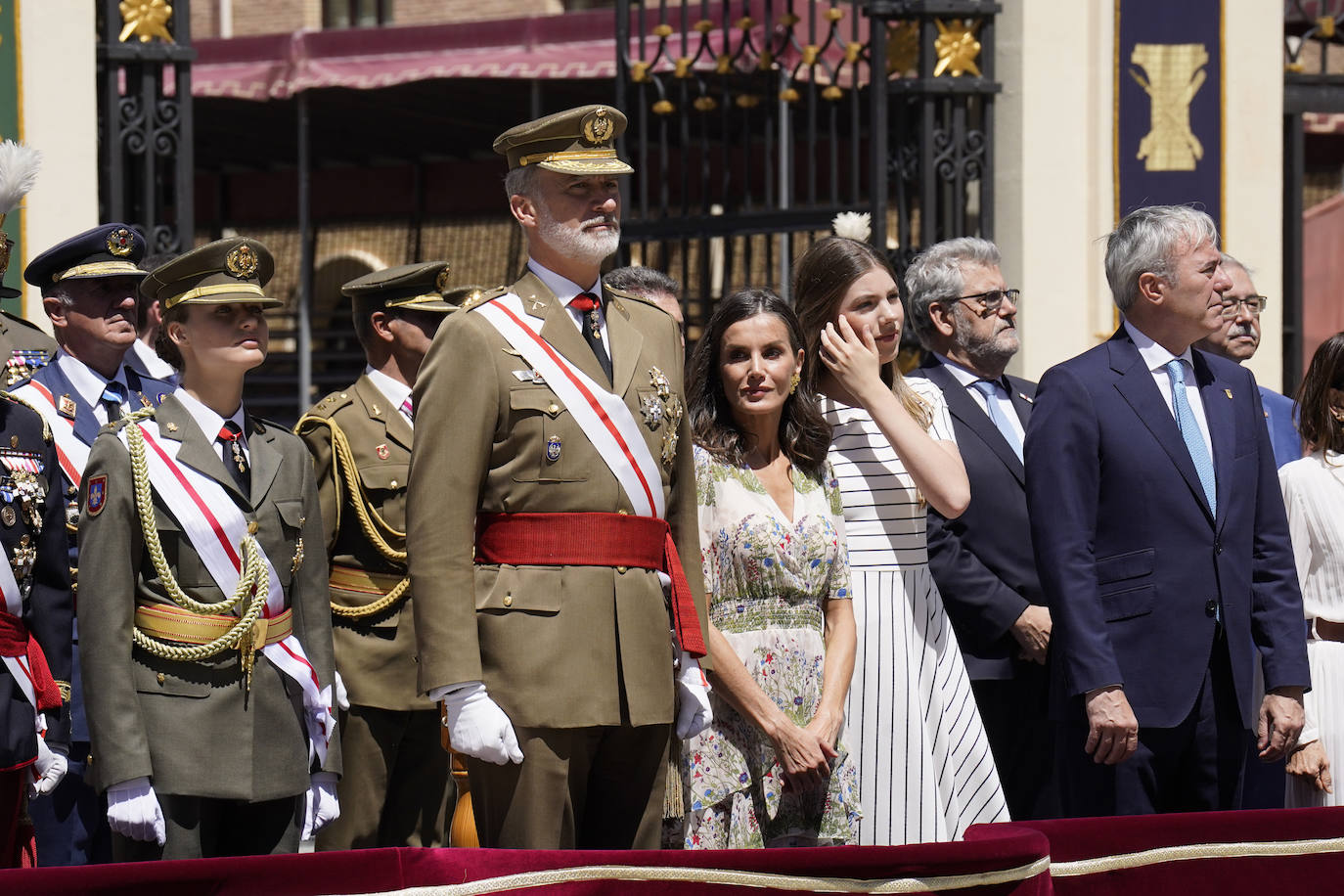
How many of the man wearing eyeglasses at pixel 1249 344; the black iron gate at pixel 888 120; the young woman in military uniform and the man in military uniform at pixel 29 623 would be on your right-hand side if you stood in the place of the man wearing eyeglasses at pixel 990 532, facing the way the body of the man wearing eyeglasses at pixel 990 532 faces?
2

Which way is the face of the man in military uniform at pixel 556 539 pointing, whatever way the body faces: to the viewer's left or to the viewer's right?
to the viewer's right

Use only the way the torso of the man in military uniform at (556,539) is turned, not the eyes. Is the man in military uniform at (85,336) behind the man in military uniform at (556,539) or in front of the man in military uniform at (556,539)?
behind

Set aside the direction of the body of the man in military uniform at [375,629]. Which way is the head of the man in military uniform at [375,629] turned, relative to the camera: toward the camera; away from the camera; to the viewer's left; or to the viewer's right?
to the viewer's right

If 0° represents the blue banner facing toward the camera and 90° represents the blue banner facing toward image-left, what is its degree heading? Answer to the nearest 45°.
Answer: approximately 0°

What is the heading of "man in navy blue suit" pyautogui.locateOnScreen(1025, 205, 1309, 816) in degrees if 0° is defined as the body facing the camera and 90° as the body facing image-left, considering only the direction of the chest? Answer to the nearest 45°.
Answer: approximately 315°

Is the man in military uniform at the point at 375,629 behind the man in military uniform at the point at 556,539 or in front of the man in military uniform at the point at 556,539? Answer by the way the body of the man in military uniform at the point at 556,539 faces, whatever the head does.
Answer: behind

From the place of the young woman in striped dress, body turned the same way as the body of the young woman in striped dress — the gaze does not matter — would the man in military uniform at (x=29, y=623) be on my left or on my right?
on my right

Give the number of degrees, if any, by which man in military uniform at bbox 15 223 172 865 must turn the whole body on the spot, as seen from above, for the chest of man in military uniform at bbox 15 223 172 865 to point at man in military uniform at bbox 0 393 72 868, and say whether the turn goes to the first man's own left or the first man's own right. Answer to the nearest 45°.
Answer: approximately 45° to the first man's own right

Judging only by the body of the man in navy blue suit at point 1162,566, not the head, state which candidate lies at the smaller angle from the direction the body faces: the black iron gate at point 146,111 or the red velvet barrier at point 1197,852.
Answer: the red velvet barrier

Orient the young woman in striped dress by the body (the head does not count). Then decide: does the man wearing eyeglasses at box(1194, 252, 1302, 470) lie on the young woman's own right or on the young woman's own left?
on the young woman's own left
